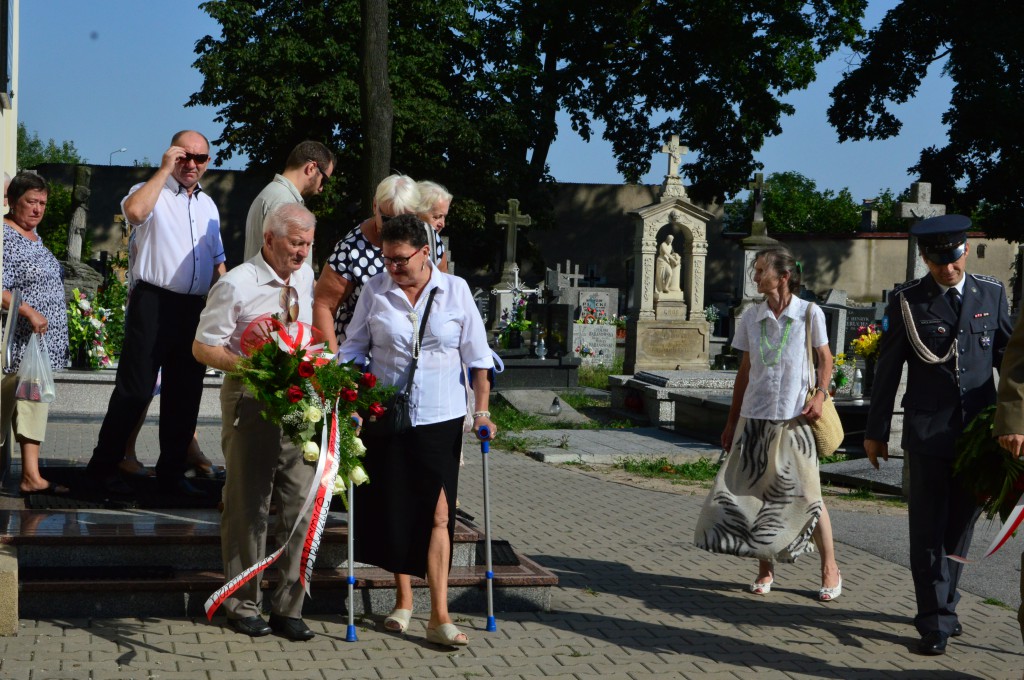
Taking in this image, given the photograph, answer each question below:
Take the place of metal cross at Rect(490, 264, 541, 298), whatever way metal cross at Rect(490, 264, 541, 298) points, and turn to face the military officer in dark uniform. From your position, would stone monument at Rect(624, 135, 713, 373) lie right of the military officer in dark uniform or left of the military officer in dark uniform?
left

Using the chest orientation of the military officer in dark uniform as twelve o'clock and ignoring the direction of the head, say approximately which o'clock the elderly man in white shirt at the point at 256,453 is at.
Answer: The elderly man in white shirt is roughly at 2 o'clock from the military officer in dark uniform.

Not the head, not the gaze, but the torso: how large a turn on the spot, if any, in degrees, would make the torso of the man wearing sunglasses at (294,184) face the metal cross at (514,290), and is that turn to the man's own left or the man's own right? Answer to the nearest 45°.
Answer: approximately 90° to the man's own left

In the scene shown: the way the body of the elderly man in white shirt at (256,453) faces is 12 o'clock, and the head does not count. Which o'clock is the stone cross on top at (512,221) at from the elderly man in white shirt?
The stone cross on top is roughly at 8 o'clock from the elderly man in white shirt.

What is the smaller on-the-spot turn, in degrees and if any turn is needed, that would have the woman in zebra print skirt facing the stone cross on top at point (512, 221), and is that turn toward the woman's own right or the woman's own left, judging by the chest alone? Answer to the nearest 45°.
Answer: approximately 180°

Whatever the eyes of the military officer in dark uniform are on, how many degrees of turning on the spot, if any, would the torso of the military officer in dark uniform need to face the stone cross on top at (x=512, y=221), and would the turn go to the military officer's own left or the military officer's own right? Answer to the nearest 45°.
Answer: approximately 135° to the military officer's own right

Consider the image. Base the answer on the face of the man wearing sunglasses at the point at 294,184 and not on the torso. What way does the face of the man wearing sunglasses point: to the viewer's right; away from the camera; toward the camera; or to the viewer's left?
to the viewer's right
